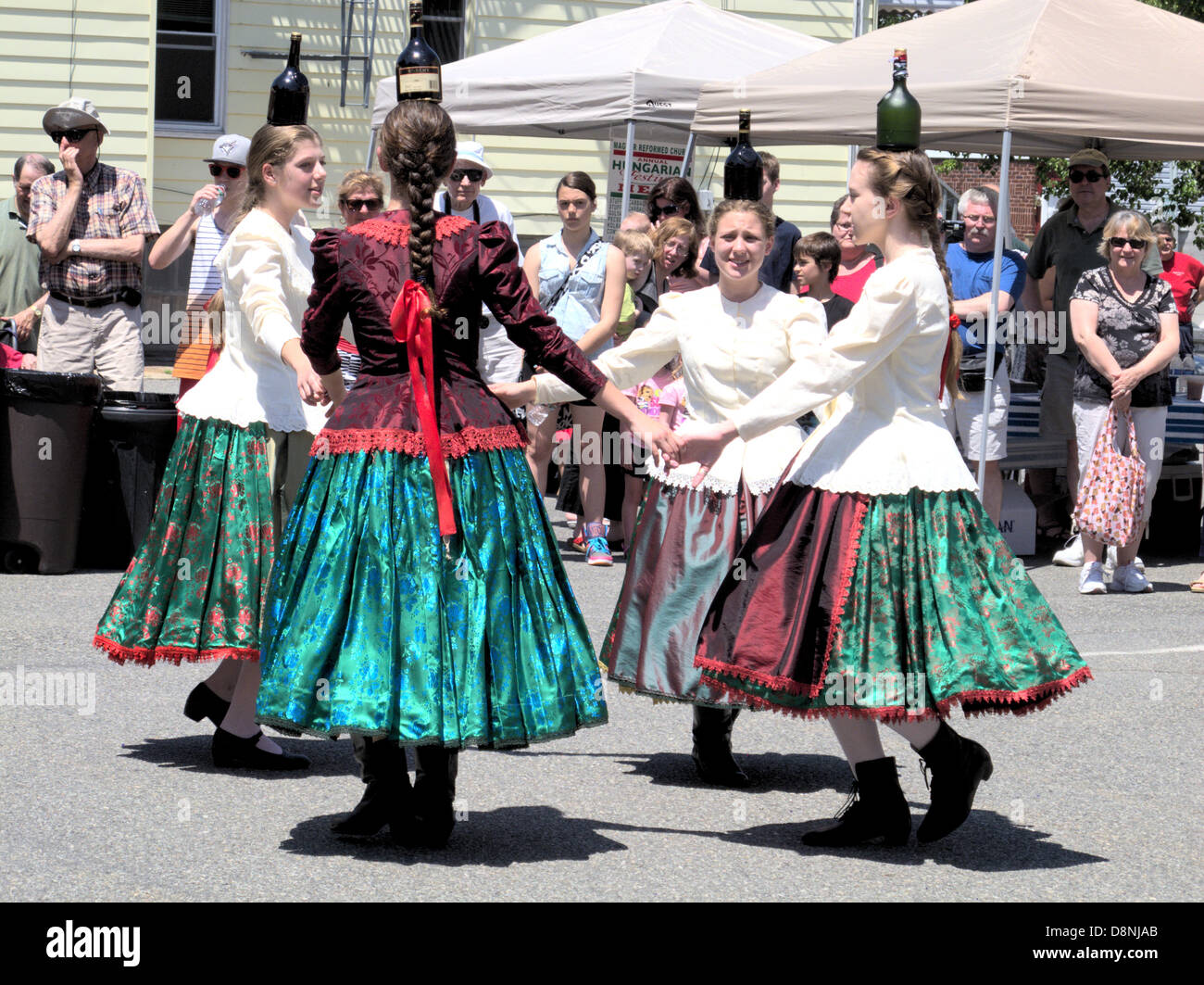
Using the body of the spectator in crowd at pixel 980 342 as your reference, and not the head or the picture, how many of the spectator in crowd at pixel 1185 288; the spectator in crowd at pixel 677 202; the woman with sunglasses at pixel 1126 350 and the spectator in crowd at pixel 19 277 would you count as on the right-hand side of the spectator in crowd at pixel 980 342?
2

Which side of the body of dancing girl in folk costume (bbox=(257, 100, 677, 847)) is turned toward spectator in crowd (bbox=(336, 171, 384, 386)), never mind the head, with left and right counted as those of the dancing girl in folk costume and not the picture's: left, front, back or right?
front

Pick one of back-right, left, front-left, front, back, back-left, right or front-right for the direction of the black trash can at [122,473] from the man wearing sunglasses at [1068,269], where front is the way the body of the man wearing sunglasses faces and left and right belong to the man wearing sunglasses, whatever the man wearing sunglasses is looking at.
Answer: front-right

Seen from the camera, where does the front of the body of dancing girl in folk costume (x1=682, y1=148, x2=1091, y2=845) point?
to the viewer's left

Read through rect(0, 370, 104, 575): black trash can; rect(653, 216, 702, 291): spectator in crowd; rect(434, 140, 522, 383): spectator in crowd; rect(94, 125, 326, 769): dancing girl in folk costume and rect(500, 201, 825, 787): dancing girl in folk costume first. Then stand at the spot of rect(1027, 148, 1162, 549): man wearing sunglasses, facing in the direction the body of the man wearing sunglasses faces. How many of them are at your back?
0

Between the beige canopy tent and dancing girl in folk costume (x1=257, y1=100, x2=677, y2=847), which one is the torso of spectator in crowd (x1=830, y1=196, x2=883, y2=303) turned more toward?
the dancing girl in folk costume

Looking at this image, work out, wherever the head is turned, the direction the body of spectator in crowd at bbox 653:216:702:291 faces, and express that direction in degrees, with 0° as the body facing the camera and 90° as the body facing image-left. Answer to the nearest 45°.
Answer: approximately 0°

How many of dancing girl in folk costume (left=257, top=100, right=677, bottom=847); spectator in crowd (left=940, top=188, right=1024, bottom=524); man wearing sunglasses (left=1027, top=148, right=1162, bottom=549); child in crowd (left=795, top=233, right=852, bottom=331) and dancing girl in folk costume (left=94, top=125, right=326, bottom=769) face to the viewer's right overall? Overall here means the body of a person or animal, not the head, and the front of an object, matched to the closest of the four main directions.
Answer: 1

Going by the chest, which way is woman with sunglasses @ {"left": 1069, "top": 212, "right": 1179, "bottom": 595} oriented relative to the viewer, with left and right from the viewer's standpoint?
facing the viewer

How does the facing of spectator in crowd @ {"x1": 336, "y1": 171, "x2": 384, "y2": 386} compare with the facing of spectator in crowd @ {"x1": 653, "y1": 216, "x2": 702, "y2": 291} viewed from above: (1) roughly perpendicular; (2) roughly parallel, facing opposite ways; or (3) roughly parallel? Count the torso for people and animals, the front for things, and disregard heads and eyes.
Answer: roughly parallel

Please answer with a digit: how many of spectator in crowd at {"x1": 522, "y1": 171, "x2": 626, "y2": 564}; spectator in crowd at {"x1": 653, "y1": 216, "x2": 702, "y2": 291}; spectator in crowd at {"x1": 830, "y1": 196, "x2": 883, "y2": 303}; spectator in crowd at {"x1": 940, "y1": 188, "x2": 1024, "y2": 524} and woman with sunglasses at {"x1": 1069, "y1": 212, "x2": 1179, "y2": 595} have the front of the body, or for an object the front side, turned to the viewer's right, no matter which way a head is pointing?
0

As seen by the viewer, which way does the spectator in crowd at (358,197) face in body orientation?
toward the camera

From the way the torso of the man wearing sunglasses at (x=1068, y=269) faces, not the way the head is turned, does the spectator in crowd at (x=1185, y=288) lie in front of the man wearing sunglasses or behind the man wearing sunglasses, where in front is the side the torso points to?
behind

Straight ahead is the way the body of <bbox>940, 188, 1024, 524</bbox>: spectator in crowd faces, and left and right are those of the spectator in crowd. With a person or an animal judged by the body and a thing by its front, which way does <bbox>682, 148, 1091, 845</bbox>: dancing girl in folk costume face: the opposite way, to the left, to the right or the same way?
to the right

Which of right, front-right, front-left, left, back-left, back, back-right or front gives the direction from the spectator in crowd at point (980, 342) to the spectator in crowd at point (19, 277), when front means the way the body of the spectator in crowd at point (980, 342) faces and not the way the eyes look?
right

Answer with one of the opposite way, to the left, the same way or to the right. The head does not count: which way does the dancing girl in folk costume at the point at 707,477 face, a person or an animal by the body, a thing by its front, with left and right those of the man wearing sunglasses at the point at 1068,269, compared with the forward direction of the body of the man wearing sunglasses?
the same way

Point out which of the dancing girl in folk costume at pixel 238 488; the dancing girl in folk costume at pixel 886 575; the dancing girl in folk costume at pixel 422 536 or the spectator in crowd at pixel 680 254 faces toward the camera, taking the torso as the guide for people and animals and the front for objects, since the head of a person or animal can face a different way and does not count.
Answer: the spectator in crowd

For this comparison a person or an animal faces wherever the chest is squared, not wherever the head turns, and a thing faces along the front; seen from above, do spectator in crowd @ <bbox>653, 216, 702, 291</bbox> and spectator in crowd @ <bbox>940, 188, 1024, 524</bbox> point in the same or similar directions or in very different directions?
same or similar directions

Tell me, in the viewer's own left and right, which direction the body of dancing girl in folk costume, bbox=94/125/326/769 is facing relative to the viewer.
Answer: facing to the right of the viewer

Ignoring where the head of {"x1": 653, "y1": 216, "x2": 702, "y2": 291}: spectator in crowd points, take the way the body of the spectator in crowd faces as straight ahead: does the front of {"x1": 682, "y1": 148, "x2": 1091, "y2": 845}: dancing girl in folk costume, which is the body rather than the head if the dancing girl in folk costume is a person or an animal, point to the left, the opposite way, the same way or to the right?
to the right

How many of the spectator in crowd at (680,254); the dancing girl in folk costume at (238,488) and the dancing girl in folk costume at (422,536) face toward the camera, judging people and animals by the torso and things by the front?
1
